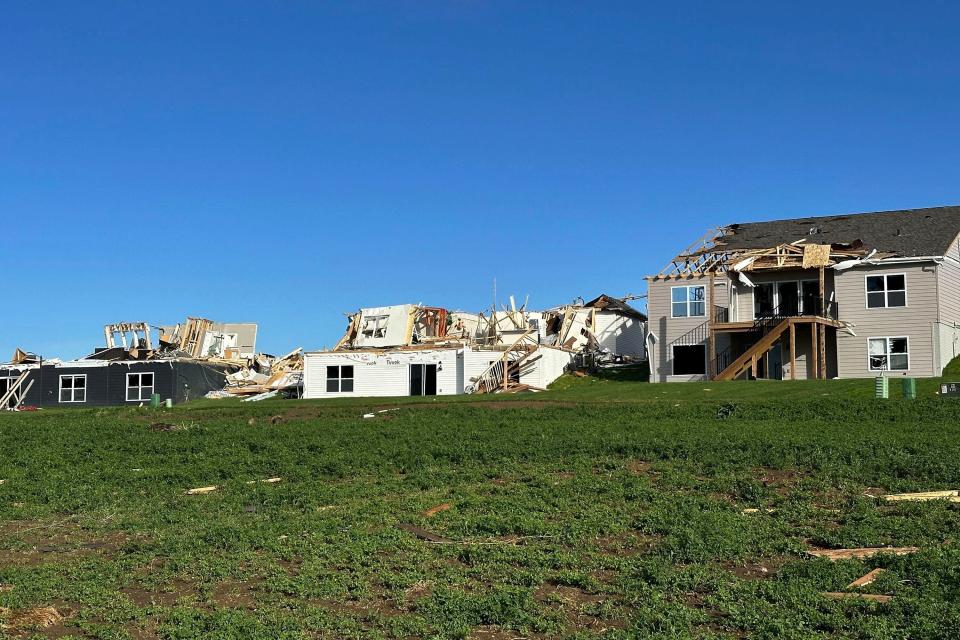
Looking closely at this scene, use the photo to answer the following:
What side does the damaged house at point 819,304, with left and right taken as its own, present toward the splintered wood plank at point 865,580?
back

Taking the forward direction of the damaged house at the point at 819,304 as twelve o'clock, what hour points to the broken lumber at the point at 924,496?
The broken lumber is roughly at 6 o'clock from the damaged house.

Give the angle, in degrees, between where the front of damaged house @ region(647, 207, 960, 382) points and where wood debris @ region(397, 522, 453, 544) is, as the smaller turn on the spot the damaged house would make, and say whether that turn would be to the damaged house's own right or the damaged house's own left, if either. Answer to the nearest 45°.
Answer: approximately 180°

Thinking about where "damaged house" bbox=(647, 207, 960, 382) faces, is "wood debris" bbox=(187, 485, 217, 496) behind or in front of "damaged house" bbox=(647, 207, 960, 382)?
behind

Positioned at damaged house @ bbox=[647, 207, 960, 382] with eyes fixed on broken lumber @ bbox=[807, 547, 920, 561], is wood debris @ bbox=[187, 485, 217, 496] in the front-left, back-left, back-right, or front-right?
front-right

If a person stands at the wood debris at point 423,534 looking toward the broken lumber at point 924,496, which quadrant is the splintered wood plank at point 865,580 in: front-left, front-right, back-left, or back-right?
front-right

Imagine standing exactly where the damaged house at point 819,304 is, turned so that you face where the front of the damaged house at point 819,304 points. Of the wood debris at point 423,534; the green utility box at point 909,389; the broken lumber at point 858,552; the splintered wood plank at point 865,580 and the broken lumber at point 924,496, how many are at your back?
5

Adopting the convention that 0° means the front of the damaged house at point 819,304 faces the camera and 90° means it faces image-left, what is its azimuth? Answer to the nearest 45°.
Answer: approximately 180°

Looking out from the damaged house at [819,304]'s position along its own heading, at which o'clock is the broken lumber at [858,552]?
The broken lumber is roughly at 6 o'clock from the damaged house.

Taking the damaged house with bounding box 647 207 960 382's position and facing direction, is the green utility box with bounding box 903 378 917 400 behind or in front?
behind

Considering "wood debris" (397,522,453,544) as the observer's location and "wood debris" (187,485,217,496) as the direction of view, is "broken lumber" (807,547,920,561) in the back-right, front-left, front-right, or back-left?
back-right

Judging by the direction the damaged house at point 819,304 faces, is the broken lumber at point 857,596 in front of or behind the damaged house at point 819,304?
behind
